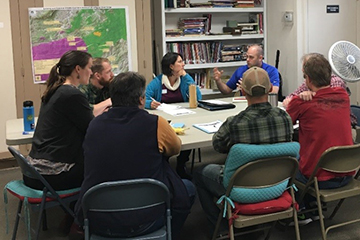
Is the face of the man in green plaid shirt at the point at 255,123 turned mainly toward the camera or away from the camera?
away from the camera

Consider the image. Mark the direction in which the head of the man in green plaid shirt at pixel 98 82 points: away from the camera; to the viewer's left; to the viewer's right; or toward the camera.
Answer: to the viewer's right

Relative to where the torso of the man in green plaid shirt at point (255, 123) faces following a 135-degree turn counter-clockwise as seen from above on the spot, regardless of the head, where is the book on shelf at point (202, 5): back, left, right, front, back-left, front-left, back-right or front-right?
back-right

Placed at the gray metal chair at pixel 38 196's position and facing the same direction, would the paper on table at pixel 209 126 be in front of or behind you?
in front

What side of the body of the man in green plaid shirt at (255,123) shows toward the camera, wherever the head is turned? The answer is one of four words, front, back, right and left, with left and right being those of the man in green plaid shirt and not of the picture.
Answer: back

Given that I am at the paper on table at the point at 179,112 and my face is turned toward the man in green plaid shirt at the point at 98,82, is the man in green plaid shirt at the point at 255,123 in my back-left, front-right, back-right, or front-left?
back-left

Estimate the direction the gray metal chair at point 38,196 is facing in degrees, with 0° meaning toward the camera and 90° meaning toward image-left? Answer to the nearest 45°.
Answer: approximately 225°

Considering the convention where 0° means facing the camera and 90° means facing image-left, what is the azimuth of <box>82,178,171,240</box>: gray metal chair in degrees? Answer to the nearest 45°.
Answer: approximately 180°

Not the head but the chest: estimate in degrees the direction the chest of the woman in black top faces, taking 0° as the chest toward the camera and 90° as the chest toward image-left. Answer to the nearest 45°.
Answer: approximately 225°

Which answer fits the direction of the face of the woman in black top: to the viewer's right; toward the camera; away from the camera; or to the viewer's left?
to the viewer's right

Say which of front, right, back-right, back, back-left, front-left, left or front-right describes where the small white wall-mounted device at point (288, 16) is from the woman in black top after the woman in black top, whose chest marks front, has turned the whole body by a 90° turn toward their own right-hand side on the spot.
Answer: left

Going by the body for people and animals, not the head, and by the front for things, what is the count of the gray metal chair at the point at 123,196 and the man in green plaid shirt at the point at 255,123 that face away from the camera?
2

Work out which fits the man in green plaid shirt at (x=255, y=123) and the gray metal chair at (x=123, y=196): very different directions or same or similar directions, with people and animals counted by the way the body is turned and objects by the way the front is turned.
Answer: same or similar directions
